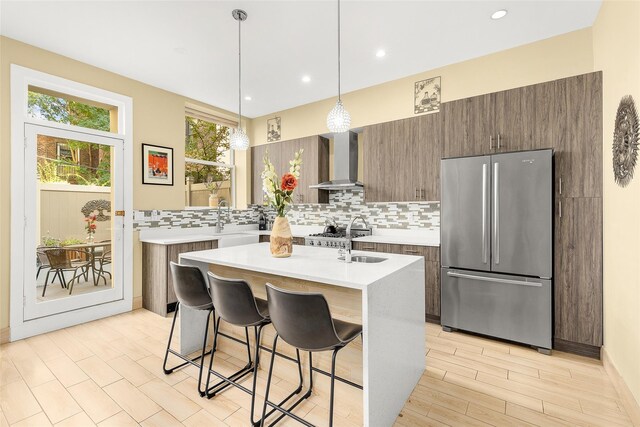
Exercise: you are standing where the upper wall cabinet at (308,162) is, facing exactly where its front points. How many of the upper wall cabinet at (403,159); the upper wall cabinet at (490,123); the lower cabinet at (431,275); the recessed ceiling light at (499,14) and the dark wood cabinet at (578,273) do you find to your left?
5

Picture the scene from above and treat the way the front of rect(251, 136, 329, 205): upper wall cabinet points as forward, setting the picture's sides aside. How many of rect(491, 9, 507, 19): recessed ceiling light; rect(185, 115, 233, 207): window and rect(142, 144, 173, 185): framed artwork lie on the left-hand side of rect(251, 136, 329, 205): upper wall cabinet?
1

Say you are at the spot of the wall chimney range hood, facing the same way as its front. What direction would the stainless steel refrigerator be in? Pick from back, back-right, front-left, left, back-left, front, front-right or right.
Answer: left

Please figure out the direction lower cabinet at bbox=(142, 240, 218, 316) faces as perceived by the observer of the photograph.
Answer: facing the viewer and to the right of the viewer

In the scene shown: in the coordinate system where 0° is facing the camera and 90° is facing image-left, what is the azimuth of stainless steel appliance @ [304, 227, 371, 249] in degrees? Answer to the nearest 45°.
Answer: approximately 45°

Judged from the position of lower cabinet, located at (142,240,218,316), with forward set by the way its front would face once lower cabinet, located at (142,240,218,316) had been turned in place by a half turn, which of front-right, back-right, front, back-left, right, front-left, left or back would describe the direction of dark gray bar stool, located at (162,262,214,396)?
back-left

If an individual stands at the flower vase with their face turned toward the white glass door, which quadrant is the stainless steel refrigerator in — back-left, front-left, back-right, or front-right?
back-right

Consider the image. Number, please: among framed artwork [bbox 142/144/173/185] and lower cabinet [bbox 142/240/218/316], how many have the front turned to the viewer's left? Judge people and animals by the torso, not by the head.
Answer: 0

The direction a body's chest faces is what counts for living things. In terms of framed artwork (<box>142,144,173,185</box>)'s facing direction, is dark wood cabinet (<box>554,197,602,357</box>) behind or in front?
in front

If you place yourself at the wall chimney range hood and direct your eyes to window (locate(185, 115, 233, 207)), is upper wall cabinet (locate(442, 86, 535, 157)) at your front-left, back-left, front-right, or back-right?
back-left

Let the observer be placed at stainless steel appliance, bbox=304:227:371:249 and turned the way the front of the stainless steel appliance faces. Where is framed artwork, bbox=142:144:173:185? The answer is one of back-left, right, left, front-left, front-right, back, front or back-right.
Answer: front-right
